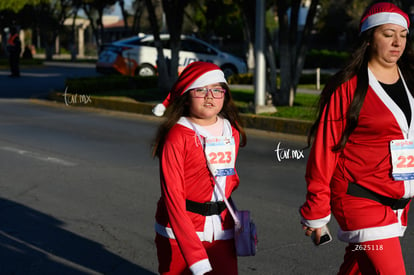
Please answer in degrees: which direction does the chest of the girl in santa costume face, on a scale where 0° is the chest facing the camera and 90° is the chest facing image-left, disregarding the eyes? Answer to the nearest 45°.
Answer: approximately 315°

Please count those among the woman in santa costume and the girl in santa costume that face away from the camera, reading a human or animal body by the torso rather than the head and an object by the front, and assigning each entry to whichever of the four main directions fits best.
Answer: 0

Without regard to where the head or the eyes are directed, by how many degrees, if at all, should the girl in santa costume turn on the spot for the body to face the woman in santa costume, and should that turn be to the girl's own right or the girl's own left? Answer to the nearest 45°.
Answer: approximately 45° to the girl's own left

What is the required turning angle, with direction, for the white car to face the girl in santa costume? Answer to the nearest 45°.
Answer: approximately 135° to its right

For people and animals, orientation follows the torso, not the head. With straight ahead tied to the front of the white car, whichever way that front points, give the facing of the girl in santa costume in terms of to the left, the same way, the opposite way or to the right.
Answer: to the right

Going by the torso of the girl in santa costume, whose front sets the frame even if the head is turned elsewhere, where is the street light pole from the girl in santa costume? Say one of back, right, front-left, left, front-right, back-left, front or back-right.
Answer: back-left

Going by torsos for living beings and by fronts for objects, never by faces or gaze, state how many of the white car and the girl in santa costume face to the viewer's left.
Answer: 0

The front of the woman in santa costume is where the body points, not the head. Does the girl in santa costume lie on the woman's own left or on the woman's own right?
on the woman's own right

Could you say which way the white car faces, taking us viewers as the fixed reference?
facing away from the viewer and to the right of the viewer

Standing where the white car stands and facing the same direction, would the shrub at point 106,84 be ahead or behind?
behind
